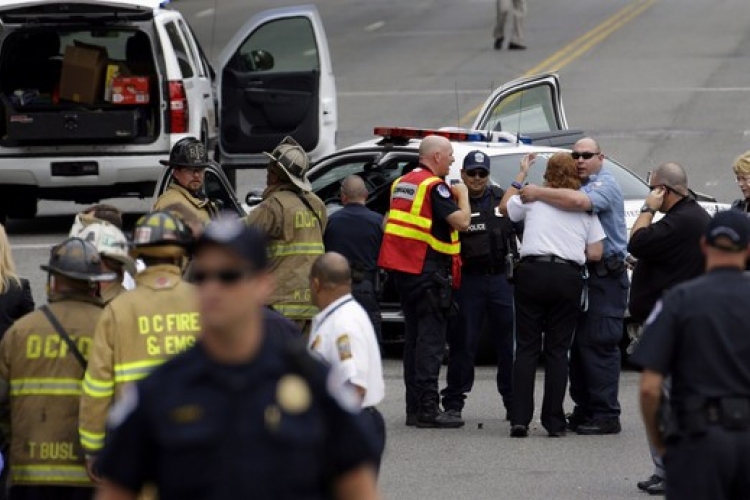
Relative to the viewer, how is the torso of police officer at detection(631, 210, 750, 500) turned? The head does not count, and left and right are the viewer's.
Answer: facing away from the viewer

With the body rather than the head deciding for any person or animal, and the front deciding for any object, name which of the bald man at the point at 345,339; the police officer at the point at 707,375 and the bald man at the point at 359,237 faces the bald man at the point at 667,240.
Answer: the police officer

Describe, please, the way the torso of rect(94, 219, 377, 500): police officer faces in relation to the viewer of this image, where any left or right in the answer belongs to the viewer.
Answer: facing the viewer

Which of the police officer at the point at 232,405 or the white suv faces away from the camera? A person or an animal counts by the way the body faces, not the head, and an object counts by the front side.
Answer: the white suv

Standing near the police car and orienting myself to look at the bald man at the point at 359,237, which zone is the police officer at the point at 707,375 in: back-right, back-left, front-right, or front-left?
front-left

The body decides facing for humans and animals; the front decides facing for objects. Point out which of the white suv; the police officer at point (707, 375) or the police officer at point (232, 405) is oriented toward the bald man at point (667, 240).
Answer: the police officer at point (707, 375)

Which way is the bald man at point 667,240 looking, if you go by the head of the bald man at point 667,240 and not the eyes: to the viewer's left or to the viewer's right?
to the viewer's left

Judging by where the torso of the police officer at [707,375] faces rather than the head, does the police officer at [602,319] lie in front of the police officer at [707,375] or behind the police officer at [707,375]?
in front

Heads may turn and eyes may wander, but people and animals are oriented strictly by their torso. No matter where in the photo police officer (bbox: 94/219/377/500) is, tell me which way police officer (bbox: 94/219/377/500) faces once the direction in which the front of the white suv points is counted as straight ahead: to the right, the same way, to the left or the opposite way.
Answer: the opposite way

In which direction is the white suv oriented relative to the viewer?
away from the camera

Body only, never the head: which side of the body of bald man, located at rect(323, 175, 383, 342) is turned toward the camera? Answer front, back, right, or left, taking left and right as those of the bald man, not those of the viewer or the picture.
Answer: back

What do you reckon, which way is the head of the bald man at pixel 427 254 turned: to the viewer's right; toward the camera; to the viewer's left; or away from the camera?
to the viewer's right

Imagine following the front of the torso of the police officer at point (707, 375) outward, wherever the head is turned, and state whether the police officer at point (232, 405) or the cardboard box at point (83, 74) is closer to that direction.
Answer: the cardboard box

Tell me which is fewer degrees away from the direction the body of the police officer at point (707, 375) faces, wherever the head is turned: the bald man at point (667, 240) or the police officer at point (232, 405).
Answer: the bald man

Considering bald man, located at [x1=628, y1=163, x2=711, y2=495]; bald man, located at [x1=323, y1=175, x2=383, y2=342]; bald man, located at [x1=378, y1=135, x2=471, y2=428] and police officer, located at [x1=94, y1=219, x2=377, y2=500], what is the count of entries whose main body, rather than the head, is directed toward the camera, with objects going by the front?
1
